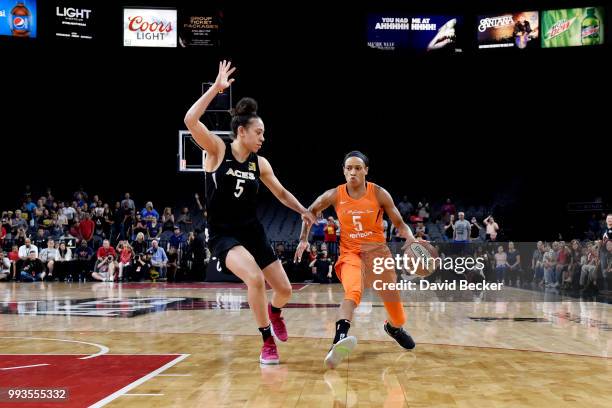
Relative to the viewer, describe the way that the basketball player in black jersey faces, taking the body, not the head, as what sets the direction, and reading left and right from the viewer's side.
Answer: facing the viewer and to the right of the viewer

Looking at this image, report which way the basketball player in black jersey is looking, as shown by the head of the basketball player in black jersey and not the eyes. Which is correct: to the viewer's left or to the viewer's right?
to the viewer's right
